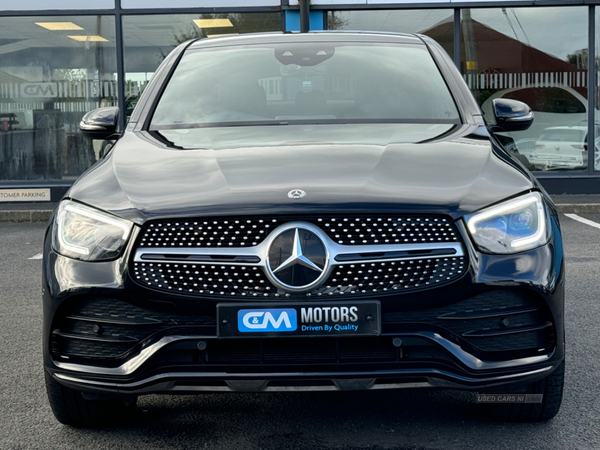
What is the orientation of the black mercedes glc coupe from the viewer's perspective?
toward the camera

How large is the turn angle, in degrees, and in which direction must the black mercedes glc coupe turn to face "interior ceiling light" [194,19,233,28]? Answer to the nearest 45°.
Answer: approximately 180°

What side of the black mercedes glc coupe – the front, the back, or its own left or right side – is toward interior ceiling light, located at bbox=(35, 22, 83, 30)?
back
